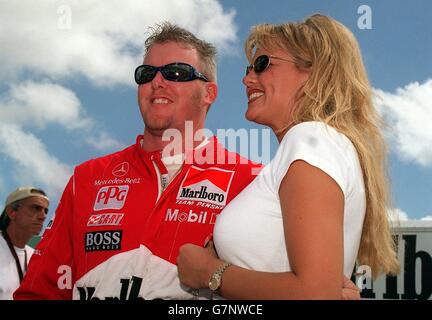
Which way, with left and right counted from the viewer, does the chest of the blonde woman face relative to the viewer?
facing to the left of the viewer

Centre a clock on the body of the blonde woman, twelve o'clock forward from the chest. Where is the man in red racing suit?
The man in red racing suit is roughly at 2 o'clock from the blonde woman.
